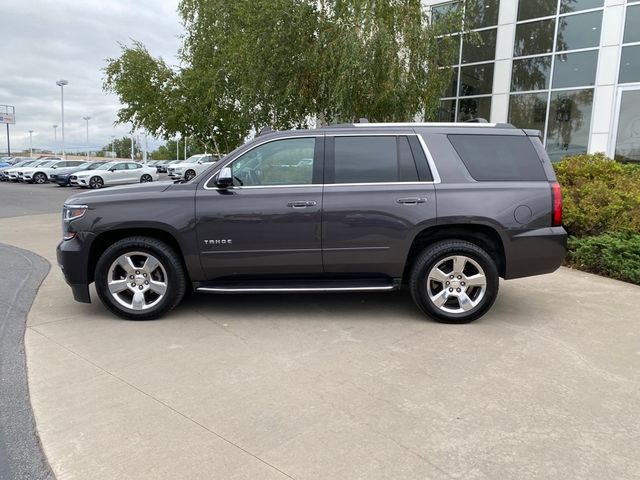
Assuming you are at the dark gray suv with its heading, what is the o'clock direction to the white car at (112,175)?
The white car is roughly at 2 o'clock from the dark gray suv.

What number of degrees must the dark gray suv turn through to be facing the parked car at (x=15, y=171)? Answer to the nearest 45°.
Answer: approximately 45° to its right

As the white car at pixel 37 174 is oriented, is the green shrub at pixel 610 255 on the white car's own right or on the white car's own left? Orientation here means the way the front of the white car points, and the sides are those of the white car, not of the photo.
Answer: on the white car's own left

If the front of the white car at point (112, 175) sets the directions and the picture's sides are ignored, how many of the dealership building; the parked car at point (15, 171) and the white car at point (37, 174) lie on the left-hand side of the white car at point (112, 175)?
1

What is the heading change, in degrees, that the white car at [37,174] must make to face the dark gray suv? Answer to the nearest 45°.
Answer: approximately 45° to its left

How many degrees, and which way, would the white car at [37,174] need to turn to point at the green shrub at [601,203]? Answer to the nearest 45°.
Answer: approximately 45° to its left

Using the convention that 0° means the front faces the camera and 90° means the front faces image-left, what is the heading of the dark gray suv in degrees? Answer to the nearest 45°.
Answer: approximately 90°

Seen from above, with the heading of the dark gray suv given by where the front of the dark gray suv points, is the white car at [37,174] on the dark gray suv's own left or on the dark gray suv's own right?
on the dark gray suv's own right

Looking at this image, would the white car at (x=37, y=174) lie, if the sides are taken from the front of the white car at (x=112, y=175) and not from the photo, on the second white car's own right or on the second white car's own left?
on the second white car's own right

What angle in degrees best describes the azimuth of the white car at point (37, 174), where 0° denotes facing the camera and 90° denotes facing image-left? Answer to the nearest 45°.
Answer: approximately 45°

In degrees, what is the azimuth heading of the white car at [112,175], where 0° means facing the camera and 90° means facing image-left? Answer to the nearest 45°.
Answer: approximately 45°
